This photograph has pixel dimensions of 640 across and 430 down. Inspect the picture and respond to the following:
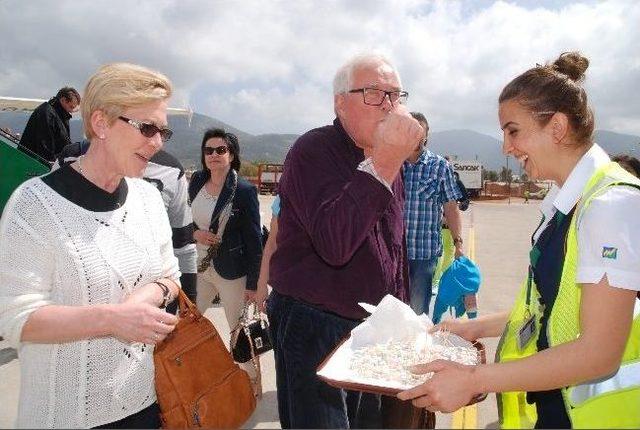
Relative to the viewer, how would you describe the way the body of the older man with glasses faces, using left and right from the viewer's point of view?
facing the viewer and to the right of the viewer

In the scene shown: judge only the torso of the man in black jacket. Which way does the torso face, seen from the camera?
to the viewer's right

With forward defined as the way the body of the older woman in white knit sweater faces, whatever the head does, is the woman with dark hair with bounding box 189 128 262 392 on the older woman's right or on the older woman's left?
on the older woman's left

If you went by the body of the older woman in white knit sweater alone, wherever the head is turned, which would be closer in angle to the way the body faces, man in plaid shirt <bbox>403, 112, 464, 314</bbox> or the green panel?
the man in plaid shirt

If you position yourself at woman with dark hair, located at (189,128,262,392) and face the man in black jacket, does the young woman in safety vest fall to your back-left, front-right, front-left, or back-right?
back-left

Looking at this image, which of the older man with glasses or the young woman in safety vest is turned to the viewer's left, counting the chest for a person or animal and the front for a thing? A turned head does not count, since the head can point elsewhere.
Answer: the young woman in safety vest

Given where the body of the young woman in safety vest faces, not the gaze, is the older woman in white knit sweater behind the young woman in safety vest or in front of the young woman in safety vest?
in front

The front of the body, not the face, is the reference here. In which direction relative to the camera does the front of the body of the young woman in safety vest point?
to the viewer's left

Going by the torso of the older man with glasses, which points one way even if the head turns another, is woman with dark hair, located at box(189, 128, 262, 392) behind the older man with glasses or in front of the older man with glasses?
behind

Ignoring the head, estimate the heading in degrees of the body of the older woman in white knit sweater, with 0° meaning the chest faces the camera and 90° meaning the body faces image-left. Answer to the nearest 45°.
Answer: approximately 315°

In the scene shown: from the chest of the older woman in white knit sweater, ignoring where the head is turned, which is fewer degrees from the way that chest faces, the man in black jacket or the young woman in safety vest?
the young woman in safety vest

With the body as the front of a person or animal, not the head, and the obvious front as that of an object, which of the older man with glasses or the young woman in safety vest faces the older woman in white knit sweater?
the young woman in safety vest

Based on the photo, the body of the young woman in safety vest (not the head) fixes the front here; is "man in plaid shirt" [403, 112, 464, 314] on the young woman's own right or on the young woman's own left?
on the young woman's own right
